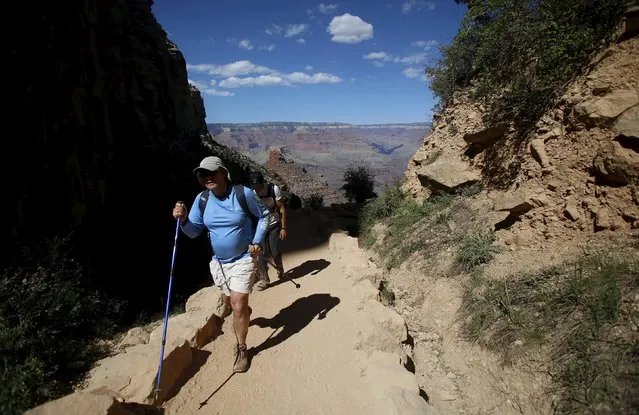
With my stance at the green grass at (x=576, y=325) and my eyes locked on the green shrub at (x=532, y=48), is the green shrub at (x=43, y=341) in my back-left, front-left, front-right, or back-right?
back-left

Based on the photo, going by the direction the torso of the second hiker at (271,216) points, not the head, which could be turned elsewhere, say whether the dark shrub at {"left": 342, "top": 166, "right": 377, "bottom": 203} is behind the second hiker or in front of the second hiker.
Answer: behind

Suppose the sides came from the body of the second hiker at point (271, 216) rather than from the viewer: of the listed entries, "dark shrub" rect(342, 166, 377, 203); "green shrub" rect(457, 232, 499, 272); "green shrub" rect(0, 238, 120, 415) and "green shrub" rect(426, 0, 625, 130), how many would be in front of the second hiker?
1

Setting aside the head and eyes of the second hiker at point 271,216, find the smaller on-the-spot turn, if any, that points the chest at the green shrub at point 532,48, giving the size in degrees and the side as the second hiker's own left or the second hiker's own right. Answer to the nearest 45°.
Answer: approximately 135° to the second hiker's own left

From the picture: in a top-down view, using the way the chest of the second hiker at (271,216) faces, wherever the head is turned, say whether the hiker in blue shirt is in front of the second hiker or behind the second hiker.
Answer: in front

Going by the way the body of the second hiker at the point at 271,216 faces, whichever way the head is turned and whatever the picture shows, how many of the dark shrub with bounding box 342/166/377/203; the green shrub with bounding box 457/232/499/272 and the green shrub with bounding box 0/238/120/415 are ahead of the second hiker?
1

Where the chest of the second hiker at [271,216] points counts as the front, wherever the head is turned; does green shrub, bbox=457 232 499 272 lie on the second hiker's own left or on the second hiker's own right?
on the second hiker's own left

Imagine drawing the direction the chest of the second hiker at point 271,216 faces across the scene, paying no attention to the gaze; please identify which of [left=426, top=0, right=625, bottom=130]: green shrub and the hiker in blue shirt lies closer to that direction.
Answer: the hiker in blue shirt

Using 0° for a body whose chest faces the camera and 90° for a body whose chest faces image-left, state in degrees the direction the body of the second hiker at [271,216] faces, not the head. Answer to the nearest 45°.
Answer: approximately 45°

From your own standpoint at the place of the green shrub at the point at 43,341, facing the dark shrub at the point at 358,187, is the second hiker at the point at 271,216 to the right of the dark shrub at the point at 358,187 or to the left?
right

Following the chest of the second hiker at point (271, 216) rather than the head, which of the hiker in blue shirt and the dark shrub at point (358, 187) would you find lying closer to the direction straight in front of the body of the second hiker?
the hiker in blue shirt

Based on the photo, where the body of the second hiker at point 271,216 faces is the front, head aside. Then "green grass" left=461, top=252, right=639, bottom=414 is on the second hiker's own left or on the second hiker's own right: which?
on the second hiker's own left

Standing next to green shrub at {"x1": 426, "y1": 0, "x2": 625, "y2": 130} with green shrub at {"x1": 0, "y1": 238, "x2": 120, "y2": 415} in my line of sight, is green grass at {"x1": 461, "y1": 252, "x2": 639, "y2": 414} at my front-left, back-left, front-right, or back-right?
front-left
